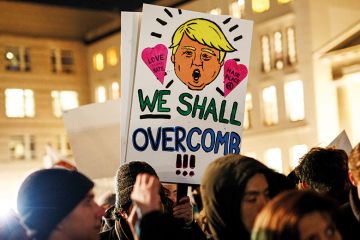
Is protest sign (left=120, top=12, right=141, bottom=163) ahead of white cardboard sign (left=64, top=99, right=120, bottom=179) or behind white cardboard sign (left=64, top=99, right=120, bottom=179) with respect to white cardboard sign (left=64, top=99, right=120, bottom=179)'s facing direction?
behind
